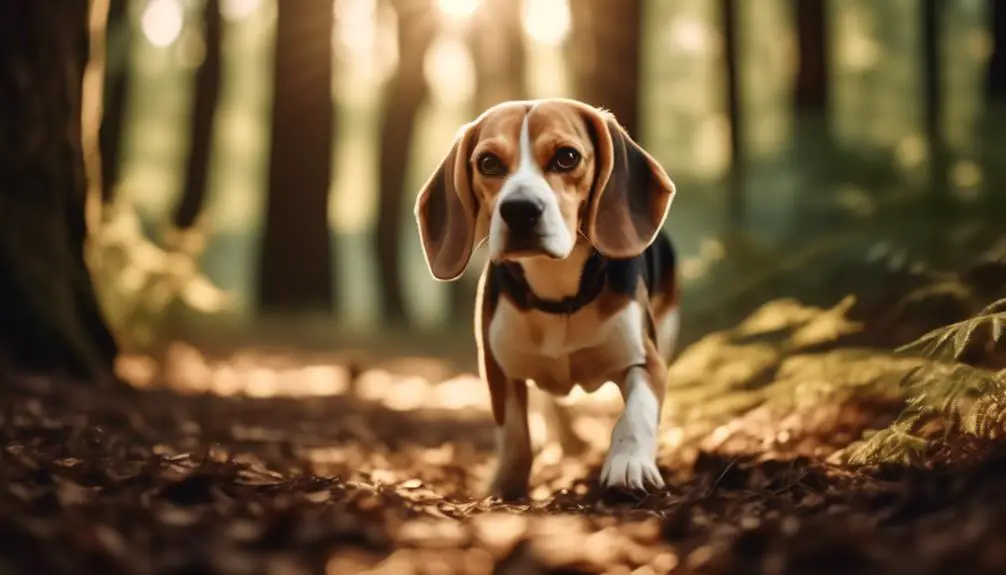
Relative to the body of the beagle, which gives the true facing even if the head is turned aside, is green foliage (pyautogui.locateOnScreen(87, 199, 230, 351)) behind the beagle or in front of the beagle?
behind

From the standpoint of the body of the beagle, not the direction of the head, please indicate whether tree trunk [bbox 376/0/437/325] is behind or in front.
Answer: behind

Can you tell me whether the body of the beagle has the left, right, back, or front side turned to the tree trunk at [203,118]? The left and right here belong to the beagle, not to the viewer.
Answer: back

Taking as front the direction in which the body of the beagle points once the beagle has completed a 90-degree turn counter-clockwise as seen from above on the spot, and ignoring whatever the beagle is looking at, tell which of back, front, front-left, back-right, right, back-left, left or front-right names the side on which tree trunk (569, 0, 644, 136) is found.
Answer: left

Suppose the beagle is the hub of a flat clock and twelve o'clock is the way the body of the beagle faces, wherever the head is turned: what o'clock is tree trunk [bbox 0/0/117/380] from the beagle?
The tree trunk is roughly at 4 o'clock from the beagle.

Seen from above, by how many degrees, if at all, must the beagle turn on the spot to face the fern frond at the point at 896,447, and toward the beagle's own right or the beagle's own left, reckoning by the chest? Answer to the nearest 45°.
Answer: approximately 45° to the beagle's own left

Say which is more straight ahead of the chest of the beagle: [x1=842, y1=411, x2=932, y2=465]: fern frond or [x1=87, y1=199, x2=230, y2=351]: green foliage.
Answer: the fern frond

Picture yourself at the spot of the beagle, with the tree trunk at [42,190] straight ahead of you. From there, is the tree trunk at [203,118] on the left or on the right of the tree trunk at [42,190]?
right

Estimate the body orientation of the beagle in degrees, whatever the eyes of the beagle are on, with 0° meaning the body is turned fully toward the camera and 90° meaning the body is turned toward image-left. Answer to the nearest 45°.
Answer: approximately 0°

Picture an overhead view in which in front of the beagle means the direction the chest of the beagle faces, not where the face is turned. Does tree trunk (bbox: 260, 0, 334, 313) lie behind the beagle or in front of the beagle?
behind
